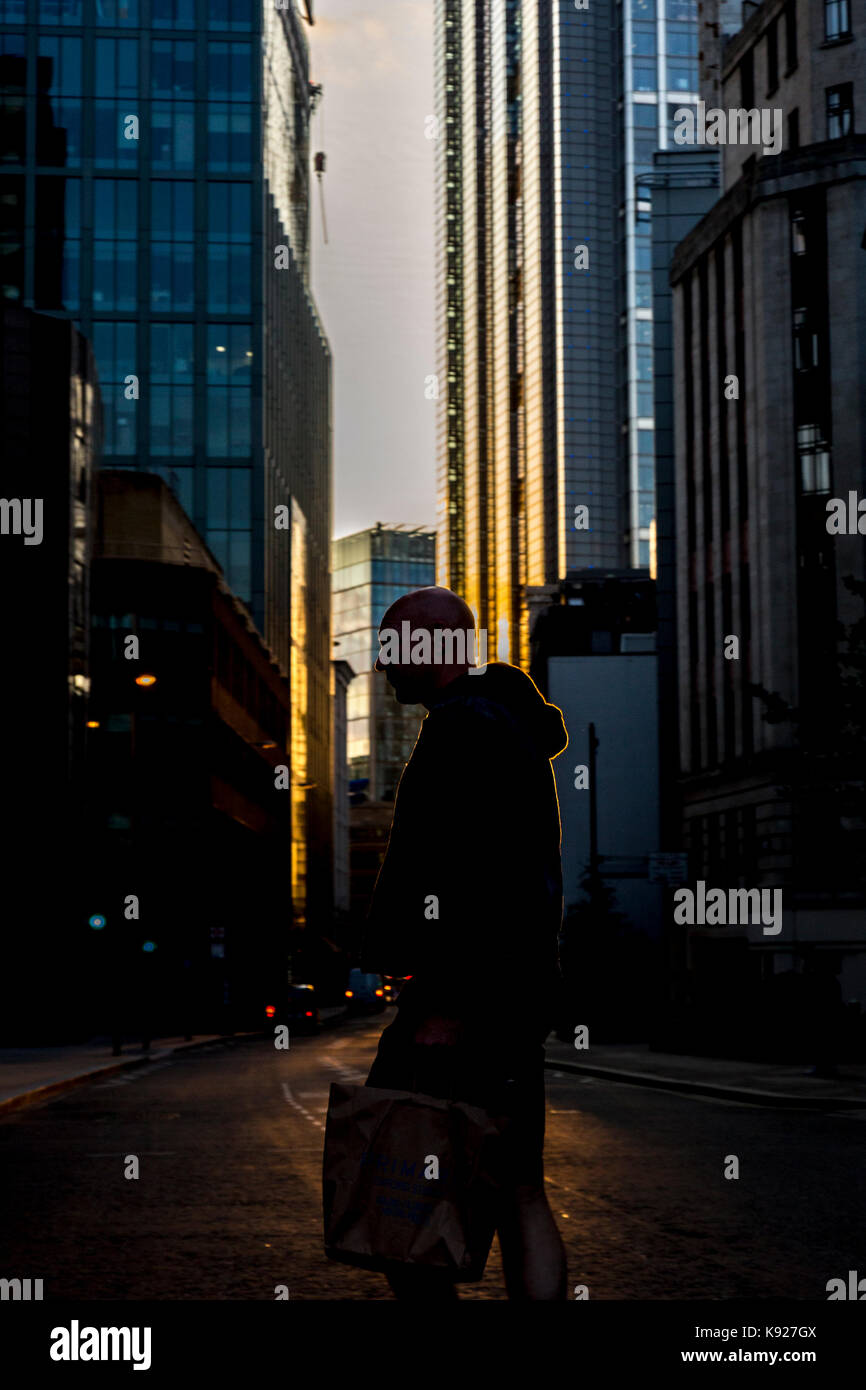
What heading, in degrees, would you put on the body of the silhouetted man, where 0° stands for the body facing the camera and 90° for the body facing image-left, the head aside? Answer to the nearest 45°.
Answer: approximately 90°
